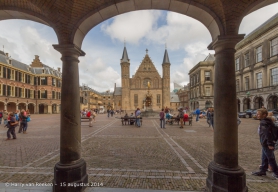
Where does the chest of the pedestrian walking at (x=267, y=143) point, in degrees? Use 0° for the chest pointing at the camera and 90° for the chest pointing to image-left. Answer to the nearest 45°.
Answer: approximately 90°
